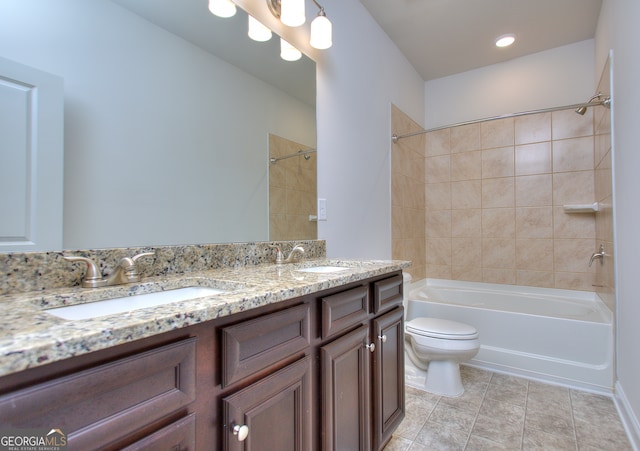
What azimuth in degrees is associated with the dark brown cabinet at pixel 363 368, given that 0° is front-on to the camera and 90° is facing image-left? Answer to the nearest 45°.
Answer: approximately 315°

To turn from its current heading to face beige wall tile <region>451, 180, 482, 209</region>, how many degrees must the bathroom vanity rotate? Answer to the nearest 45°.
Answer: approximately 90° to its left

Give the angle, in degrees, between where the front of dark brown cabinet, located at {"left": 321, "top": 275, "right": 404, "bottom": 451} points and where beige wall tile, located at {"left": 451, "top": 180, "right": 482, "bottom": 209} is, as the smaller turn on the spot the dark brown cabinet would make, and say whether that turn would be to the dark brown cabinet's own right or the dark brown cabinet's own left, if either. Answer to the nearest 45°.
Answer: approximately 90° to the dark brown cabinet's own left

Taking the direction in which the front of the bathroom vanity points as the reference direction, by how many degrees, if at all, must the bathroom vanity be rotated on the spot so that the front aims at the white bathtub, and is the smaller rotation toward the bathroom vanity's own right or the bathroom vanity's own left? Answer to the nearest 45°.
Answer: approximately 45° to the bathroom vanity's own left

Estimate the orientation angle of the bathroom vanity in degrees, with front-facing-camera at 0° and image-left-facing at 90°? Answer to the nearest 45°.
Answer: approximately 315°

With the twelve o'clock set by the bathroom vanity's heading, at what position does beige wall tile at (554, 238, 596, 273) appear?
The beige wall tile is roughly at 10 o'clock from the bathroom vanity.

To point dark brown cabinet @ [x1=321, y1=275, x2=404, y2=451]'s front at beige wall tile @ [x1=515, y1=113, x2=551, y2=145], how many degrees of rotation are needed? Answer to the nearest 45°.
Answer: approximately 90° to its left
